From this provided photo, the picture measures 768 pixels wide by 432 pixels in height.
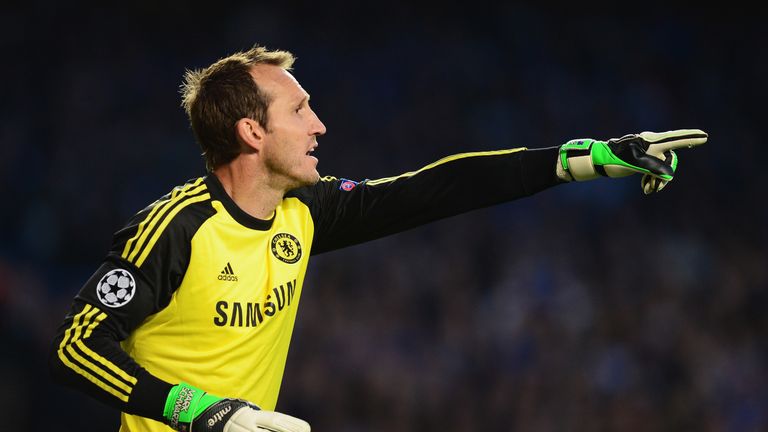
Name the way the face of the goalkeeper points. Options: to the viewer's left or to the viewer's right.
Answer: to the viewer's right

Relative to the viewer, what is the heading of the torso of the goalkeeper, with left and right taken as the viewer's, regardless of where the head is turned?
facing the viewer and to the right of the viewer
